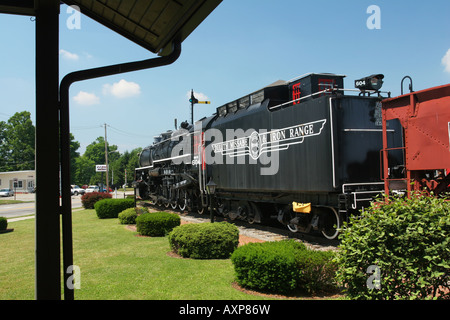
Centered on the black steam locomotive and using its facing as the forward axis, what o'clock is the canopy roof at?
The canopy roof is roughly at 8 o'clock from the black steam locomotive.

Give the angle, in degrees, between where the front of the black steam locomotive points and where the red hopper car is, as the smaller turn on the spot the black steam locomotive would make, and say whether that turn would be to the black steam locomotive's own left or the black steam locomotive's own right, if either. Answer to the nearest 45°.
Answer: approximately 180°

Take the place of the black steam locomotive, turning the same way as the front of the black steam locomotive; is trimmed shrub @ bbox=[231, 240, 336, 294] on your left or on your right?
on your left

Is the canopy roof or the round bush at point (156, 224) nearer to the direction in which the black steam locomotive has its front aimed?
the round bush

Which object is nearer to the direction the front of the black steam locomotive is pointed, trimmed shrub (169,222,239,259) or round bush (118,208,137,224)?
the round bush

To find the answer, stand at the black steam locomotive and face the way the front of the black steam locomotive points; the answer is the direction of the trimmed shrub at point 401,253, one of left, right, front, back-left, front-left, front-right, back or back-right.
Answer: back-left

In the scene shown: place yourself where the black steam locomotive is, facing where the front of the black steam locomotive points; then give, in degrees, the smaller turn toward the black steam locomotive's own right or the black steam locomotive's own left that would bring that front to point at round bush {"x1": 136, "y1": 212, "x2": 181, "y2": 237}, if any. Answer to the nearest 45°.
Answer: approximately 45° to the black steam locomotive's own left

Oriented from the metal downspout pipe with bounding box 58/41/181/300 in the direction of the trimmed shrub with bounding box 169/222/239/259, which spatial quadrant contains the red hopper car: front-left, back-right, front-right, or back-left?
front-right

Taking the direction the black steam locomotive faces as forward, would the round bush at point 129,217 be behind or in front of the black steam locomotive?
in front

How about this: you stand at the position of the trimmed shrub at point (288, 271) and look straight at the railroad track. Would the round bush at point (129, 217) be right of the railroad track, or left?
left

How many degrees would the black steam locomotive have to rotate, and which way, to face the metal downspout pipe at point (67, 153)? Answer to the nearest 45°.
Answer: approximately 135° to its left

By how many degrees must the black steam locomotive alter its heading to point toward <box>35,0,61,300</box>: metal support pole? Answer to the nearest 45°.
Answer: approximately 135° to its left

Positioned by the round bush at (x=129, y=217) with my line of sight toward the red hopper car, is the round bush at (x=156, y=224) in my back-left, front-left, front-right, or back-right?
front-right

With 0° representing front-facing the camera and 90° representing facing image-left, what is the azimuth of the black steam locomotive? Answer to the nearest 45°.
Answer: approximately 135°

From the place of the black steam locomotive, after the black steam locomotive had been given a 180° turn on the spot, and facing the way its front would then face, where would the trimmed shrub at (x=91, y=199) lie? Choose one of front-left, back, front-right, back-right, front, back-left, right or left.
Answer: back

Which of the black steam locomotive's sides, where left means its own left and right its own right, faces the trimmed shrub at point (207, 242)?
left

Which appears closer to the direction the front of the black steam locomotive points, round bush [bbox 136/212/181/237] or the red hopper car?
the round bush
